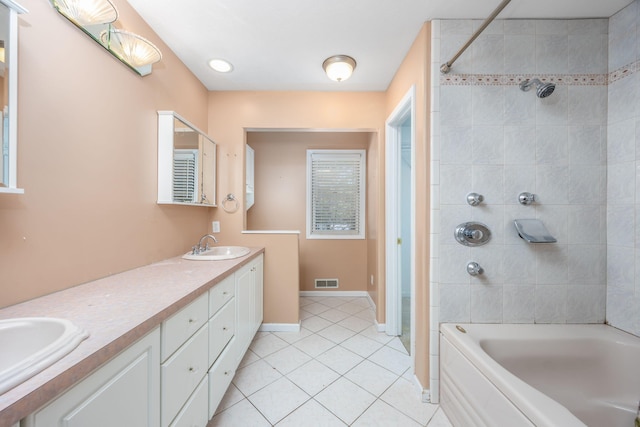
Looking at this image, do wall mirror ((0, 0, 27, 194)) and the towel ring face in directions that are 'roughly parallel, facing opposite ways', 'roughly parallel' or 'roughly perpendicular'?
roughly perpendicular

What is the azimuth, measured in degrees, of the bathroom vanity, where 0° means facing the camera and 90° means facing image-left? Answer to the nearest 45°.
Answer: approximately 315°

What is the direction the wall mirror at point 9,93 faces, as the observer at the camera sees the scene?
facing the viewer and to the right of the viewer

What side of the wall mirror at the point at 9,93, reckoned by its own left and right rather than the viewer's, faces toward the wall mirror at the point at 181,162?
left

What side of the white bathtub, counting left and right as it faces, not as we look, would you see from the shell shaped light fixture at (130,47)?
front

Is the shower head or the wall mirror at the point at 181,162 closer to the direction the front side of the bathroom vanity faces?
the shower head

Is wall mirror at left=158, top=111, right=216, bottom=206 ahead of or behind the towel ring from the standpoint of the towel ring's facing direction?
ahead

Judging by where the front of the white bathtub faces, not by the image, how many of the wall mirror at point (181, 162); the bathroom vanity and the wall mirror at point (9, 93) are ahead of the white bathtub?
3

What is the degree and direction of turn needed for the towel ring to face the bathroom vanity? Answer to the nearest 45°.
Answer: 0° — it already faces it

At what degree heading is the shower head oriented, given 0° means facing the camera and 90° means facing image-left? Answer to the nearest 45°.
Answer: approximately 315°

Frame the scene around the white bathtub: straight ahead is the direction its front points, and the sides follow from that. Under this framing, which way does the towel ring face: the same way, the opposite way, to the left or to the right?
to the left

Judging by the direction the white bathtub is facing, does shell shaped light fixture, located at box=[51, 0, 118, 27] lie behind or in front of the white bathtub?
in front

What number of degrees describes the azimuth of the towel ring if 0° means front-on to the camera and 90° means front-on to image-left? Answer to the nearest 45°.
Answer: approximately 0°
